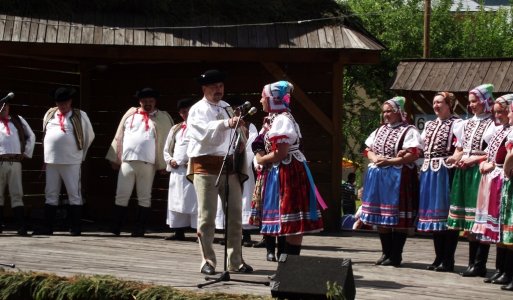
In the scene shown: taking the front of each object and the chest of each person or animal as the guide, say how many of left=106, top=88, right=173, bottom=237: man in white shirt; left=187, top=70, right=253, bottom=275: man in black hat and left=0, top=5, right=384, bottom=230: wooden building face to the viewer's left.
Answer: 0

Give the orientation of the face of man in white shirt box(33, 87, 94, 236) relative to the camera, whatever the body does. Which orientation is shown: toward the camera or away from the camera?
toward the camera

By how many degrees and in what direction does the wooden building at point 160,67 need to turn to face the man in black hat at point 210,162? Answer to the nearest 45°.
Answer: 0° — it already faces them

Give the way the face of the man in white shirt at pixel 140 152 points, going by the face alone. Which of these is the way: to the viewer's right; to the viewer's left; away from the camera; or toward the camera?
toward the camera

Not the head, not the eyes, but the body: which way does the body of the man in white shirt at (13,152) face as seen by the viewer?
toward the camera

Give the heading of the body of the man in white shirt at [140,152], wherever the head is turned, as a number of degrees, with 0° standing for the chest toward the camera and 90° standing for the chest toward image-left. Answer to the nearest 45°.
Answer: approximately 0°

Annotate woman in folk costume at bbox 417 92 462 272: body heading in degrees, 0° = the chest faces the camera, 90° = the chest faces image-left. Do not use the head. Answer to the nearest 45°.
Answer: approximately 45°

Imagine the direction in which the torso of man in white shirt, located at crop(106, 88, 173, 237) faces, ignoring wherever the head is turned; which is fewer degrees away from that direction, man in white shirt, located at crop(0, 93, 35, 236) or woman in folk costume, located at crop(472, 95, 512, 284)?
the woman in folk costume

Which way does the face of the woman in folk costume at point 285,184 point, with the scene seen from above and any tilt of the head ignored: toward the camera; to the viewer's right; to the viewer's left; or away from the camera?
to the viewer's left

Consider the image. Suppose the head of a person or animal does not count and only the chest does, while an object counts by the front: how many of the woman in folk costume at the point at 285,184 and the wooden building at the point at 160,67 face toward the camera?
1

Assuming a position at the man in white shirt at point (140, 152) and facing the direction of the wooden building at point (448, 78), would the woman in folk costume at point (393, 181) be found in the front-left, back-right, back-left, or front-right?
front-right

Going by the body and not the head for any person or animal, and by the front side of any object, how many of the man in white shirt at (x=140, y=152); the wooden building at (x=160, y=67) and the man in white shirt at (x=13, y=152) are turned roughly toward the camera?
3
